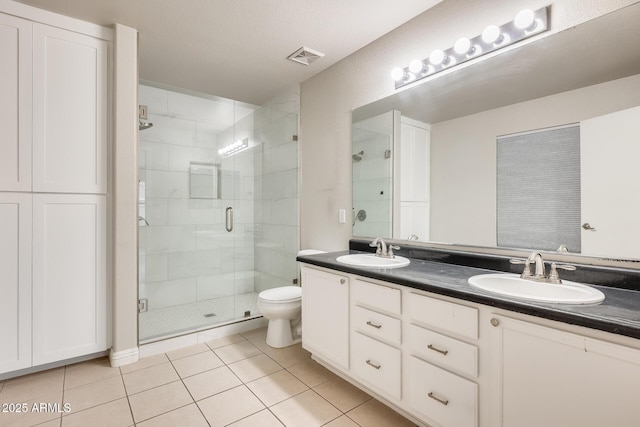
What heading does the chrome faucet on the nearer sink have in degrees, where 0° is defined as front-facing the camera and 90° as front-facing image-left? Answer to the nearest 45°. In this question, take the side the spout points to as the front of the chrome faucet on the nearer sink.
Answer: approximately 45°

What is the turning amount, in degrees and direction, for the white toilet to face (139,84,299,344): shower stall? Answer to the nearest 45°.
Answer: approximately 90° to its right
